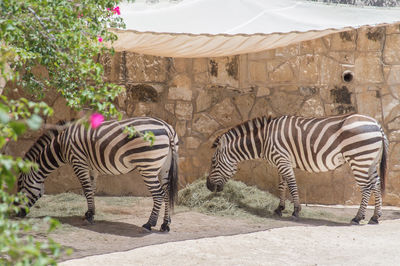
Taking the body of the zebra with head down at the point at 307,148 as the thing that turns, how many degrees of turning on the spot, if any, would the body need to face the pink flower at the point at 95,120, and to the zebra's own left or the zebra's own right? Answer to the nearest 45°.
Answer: approximately 90° to the zebra's own left

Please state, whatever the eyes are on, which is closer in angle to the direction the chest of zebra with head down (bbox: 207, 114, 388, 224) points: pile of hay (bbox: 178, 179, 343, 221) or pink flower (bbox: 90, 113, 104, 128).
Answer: the pile of hay

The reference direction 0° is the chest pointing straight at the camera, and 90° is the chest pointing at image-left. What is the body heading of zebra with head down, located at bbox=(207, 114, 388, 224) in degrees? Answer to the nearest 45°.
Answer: approximately 90°

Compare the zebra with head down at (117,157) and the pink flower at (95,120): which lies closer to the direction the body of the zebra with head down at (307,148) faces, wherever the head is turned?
the zebra with head down

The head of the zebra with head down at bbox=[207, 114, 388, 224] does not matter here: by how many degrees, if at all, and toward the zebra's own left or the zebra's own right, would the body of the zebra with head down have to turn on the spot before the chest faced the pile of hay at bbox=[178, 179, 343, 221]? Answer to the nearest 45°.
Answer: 0° — it already faces it

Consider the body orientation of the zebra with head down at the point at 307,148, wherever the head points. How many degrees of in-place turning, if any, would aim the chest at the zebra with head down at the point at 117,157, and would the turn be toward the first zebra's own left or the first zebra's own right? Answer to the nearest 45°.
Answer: approximately 45° to the first zebra's own left
